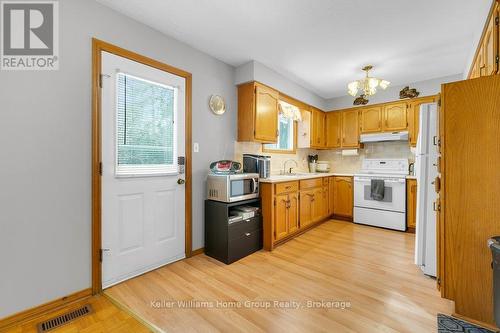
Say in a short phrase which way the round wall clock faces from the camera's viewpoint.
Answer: facing the viewer and to the right of the viewer

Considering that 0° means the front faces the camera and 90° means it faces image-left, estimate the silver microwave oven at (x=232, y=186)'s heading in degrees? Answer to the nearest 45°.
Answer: approximately 315°

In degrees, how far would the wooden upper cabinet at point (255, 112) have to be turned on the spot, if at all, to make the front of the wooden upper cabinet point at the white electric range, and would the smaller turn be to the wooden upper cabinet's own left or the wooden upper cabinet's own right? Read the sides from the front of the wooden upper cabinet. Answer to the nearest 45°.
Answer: approximately 45° to the wooden upper cabinet's own left

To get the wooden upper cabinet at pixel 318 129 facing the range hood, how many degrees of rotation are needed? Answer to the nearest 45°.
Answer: approximately 45° to its left

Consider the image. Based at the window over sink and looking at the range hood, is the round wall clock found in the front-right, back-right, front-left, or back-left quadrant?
back-right

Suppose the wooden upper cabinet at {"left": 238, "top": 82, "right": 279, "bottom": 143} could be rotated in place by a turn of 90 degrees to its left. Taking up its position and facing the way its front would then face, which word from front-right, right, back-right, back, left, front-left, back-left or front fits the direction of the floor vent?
back

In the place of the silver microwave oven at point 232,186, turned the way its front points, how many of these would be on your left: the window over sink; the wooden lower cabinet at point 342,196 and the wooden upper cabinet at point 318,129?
3

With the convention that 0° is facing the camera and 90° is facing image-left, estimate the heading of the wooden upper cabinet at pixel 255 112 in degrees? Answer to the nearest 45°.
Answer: approximately 315°

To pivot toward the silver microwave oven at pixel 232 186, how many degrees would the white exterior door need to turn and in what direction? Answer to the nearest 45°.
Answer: approximately 45° to its left

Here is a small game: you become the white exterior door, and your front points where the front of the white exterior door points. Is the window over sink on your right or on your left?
on your left

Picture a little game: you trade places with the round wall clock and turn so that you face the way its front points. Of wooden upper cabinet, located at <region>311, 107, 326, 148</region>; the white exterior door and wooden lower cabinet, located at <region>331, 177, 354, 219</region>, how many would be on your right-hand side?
1
